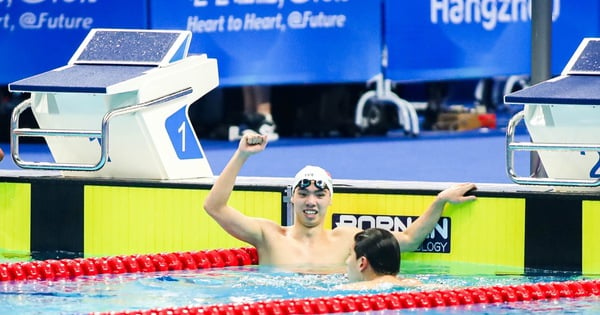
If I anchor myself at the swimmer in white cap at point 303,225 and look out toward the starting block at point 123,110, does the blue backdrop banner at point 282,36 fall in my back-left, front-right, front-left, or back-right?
front-right

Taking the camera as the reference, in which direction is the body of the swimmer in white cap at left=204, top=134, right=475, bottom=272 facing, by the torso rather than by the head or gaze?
toward the camera

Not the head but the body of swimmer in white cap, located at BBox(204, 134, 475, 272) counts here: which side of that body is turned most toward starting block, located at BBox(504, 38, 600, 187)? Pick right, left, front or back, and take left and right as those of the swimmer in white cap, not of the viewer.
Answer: left

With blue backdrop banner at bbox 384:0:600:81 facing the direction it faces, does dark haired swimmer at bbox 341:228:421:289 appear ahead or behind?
ahead

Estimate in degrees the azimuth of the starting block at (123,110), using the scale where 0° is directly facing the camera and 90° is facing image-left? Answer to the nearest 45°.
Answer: approximately 45°

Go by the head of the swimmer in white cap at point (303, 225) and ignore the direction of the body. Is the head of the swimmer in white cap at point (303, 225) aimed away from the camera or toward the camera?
toward the camera

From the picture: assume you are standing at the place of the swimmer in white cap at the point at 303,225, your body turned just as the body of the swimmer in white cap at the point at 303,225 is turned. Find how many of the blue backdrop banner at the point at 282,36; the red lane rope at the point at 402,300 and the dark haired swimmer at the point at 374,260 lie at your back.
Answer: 1

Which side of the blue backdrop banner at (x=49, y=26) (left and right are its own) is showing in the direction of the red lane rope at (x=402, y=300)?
front

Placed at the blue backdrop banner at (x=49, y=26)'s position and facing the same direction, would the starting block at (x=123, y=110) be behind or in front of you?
in front

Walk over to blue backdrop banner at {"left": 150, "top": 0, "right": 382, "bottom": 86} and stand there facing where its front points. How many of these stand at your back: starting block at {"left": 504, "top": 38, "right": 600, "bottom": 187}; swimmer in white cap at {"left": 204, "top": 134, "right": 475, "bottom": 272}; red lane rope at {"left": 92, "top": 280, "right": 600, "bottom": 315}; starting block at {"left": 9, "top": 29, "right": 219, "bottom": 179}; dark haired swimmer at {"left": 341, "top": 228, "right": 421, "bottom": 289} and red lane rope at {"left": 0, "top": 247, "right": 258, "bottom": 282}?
0

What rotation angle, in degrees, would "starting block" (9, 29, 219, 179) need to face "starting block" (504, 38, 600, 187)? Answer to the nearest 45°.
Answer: approximately 90° to its left

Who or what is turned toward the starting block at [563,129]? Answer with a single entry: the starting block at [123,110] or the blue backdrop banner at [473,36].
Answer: the blue backdrop banner

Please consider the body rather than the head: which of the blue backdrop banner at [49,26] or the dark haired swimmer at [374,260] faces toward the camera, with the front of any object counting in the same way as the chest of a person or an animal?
the blue backdrop banner

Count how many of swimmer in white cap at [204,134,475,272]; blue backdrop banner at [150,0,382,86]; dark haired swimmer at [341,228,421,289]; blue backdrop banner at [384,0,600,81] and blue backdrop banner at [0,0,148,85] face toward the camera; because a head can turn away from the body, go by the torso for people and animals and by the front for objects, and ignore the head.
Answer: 4

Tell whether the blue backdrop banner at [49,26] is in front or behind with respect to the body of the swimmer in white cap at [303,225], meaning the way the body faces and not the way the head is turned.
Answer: behind

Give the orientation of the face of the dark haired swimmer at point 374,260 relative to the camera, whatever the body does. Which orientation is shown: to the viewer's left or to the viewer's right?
to the viewer's left

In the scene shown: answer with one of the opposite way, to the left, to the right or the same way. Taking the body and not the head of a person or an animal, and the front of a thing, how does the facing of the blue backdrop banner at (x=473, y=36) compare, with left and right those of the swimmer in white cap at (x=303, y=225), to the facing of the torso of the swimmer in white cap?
the same way

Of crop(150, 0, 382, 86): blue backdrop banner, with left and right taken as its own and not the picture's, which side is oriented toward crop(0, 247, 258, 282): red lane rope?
front

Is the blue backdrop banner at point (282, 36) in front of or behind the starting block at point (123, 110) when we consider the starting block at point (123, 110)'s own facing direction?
behind
